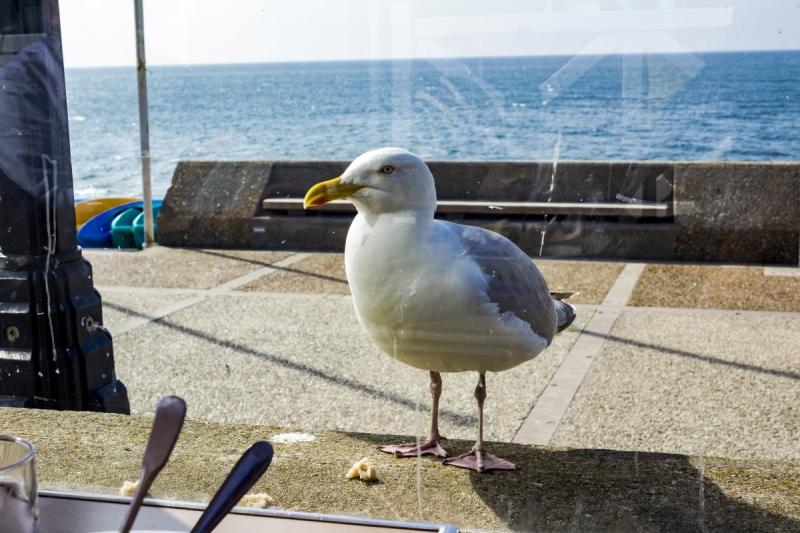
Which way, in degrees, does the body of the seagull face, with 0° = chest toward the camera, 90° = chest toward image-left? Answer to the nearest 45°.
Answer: approximately 45°

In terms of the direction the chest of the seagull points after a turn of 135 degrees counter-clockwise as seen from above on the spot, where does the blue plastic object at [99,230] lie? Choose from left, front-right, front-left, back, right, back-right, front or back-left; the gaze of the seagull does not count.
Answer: back-left
